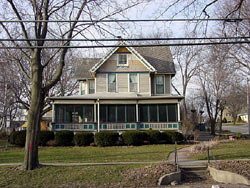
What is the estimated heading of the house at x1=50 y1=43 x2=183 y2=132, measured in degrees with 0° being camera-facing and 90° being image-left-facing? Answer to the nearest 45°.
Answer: approximately 0°

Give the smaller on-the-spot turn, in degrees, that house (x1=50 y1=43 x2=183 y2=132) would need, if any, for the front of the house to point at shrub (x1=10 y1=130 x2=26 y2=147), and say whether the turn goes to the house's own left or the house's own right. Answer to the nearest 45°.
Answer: approximately 45° to the house's own right
